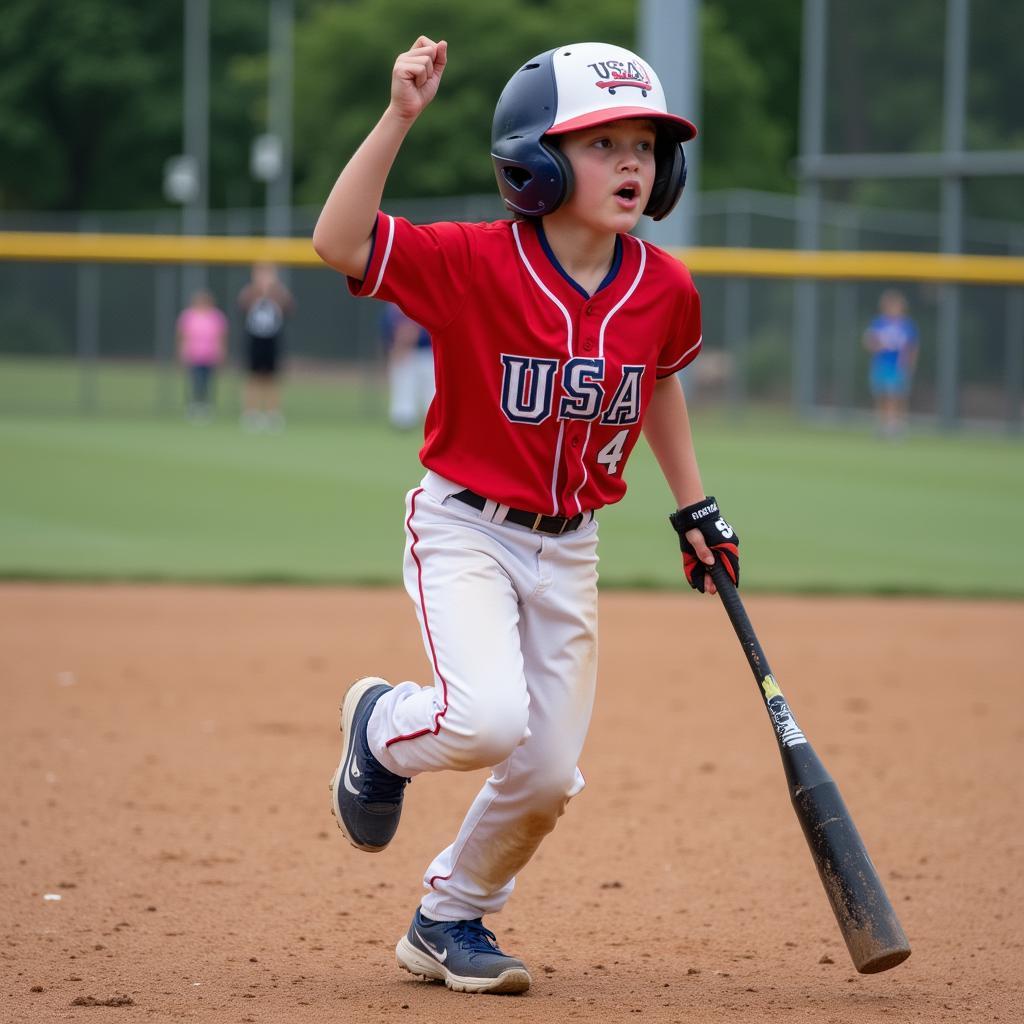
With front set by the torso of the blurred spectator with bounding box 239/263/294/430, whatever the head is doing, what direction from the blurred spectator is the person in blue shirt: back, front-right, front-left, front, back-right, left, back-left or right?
left

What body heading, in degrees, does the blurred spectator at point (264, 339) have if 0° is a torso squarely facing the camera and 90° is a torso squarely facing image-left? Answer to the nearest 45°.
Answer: approximately 0°

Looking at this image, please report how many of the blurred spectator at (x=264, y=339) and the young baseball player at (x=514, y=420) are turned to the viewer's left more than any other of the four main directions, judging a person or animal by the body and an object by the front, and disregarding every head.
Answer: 0

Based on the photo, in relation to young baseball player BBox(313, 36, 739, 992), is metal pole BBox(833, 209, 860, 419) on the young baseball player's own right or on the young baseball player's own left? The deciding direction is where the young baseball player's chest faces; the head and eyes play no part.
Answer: on the young baseball player's own left

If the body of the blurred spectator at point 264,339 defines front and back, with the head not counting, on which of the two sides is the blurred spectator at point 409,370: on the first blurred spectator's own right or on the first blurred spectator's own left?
on the first blurred spectator's own left

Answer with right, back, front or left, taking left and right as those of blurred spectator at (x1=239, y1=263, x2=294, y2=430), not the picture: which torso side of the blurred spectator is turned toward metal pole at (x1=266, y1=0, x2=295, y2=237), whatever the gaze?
back

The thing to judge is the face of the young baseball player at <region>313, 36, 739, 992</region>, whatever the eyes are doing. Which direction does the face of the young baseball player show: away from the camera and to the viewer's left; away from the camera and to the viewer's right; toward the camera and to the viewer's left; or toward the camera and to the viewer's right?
toward the camera and to the viewer's right

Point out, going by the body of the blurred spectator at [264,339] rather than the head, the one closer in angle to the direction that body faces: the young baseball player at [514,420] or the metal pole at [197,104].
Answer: the young baseball player

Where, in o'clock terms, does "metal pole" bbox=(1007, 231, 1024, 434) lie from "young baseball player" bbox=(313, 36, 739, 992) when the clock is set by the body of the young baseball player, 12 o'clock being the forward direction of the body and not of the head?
The metal pole is roughly at 8 o'clock from the young baseball player.

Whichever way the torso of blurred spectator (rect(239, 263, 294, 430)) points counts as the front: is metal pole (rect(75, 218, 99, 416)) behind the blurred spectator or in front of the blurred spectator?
behind
